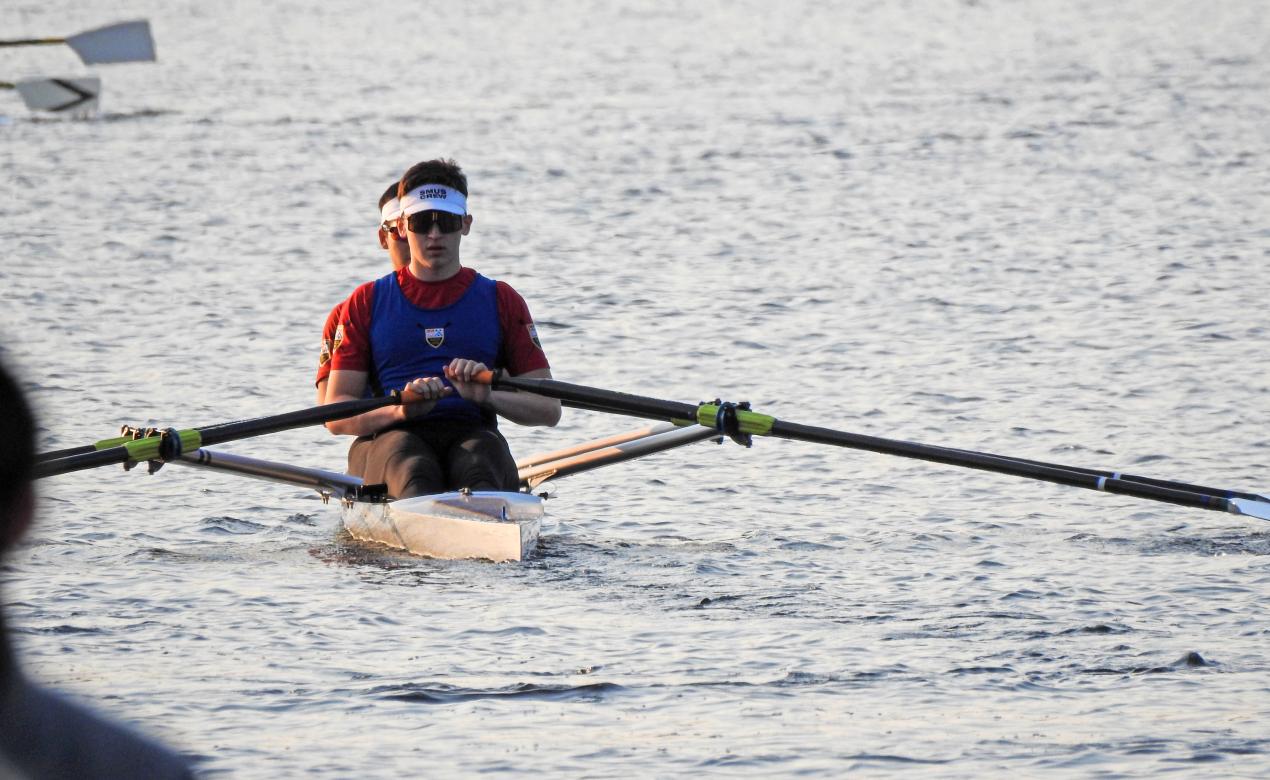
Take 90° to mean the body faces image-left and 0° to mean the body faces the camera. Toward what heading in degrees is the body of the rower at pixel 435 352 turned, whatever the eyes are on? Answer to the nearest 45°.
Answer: approximately 0°

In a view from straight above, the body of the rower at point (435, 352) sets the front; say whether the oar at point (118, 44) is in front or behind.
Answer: behind

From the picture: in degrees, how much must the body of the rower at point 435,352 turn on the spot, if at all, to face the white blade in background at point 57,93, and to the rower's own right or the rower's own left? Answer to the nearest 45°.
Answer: approximately 180°
